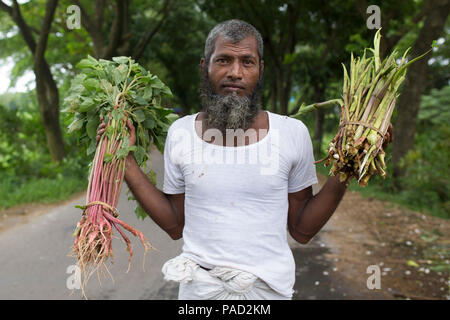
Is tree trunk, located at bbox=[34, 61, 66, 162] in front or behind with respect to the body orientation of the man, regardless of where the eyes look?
behind

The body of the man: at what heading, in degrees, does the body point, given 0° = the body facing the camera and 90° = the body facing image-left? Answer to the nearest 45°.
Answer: approximately 0°

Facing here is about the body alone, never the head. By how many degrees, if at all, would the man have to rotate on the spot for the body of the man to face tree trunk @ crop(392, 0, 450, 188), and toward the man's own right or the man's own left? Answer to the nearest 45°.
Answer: approximately 135° to the man's own left
